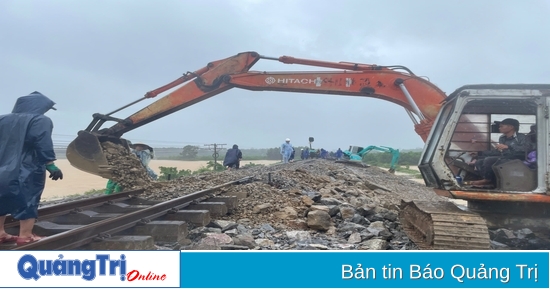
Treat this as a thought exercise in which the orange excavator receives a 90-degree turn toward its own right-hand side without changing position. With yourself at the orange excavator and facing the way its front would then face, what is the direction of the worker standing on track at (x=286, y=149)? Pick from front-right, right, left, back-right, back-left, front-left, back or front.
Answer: front

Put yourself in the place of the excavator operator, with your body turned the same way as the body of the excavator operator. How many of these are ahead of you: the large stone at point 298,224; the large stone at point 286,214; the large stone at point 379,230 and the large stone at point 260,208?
4

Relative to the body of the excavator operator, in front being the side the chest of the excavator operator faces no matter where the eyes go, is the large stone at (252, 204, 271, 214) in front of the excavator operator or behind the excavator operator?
in front

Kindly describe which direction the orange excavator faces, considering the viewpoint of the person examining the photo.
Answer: facing to the left of the viewer

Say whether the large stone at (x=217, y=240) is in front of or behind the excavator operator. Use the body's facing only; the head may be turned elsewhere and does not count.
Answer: in front

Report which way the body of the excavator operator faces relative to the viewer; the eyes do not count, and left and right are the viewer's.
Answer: facing to the left of the viewer

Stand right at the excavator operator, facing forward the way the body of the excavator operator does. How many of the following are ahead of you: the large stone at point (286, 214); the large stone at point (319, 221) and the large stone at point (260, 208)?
3

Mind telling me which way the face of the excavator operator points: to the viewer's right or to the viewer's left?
to the viewer's left

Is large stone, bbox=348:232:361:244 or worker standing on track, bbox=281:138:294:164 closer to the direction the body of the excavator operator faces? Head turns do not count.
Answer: the large stone

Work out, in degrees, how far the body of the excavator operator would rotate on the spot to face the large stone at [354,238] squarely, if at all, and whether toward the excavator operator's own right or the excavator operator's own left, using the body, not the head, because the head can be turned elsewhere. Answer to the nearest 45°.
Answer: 0° — they already face it

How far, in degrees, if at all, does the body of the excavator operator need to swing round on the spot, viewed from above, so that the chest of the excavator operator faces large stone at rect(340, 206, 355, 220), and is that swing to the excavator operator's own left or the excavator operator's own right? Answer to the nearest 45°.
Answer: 0° — they already face it

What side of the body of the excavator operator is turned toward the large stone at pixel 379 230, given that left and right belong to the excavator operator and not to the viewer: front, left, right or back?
front

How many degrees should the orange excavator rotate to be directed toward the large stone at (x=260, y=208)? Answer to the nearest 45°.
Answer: approximately 45° to its right

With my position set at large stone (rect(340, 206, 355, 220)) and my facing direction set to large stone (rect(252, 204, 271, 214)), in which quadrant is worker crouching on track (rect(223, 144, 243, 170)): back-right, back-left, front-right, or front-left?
front-right
